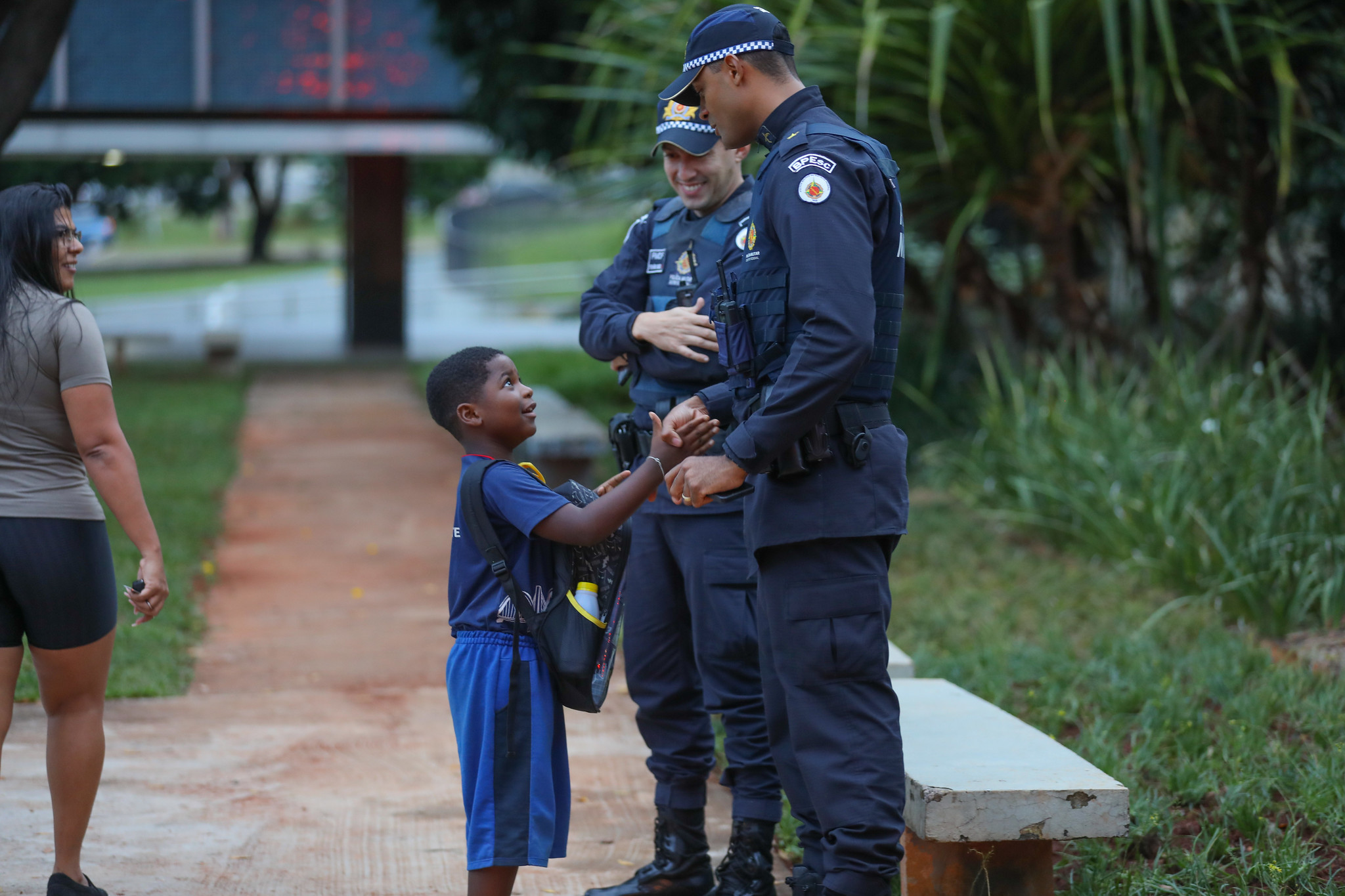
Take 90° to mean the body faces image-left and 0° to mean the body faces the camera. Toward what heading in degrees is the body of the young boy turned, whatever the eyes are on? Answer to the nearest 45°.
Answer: approximately 270°

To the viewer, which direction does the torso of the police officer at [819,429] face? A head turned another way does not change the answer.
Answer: to the viewer's left

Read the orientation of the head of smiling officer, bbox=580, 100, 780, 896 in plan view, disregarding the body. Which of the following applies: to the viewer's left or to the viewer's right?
to the viewer's left

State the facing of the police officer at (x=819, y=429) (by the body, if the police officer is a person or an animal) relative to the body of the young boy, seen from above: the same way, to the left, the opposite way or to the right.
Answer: the opposite way

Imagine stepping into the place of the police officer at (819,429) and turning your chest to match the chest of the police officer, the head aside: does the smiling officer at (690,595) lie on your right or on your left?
on your right

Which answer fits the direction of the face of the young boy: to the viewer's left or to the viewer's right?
to the viewer's right

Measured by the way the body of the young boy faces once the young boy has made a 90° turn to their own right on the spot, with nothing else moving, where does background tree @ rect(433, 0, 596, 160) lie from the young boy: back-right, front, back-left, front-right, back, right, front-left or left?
back

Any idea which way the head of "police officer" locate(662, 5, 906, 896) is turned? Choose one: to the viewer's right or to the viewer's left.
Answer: to the viewer's left

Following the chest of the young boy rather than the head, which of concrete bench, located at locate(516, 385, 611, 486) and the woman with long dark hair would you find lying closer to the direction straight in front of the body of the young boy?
the concrete bench

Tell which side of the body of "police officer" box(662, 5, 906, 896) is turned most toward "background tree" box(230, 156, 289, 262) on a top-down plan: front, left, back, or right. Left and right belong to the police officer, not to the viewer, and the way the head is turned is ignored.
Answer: right

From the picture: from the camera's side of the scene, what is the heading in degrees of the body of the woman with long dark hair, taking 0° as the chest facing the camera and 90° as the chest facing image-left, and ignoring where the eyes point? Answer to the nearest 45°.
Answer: approximately 225°

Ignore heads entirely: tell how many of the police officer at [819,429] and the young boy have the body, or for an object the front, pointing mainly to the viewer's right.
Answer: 1

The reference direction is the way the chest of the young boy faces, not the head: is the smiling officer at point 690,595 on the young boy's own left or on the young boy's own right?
on the young boy's own left
